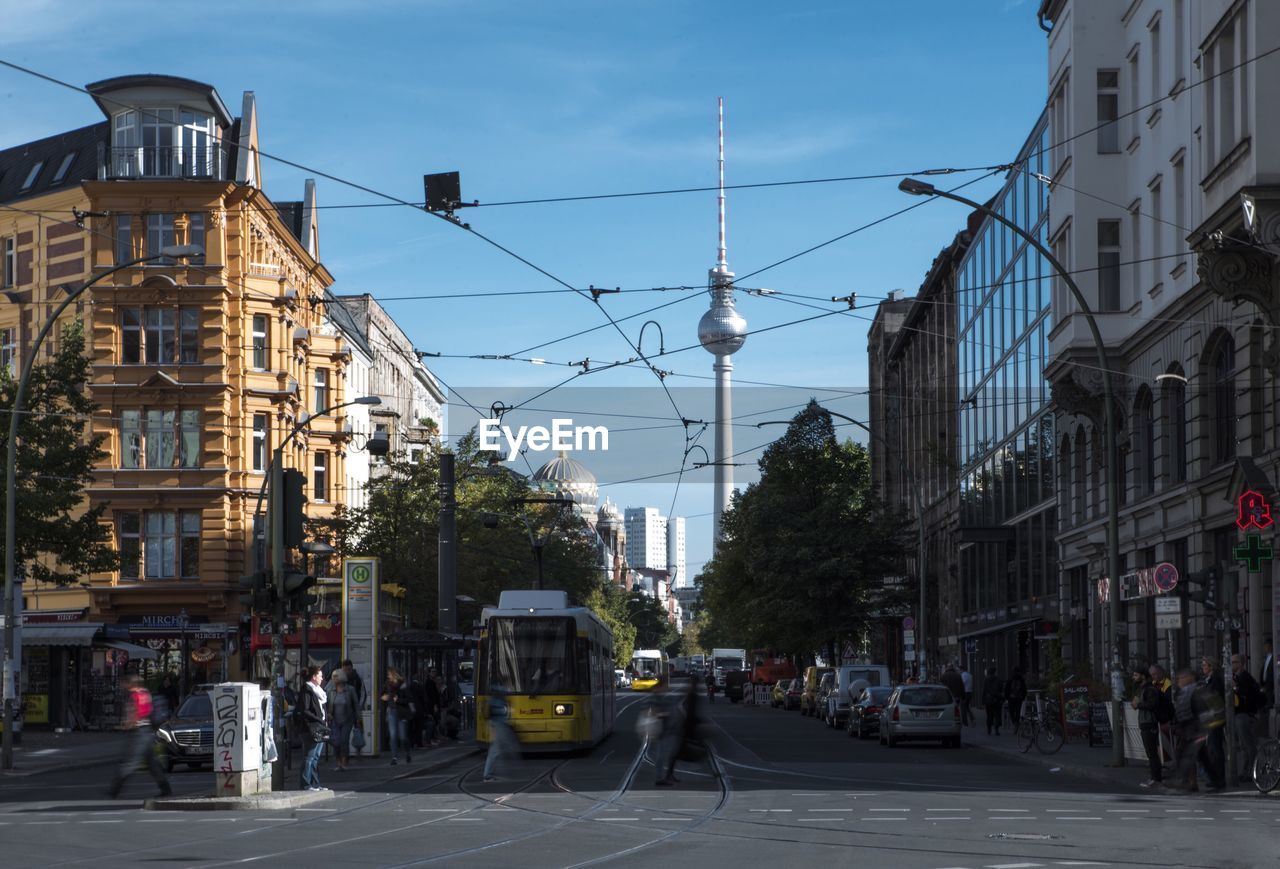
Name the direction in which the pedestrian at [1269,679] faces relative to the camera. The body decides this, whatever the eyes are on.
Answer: to the viewer's left

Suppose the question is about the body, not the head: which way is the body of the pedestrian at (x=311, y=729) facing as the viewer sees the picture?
to the viewer's right

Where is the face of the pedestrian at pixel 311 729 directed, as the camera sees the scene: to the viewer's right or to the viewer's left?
to the viewer's right

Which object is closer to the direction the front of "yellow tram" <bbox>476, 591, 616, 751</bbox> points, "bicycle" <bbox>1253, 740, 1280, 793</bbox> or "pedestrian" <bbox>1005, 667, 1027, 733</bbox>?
the bicycle

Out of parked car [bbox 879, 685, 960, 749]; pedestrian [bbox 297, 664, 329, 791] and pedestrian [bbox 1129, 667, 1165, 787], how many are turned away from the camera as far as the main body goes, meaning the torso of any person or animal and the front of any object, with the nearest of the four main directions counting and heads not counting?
1
